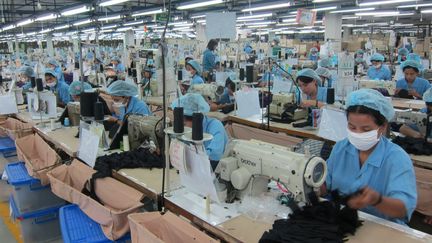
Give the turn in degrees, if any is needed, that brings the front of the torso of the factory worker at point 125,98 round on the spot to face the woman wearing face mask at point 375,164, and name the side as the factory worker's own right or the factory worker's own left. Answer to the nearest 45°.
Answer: approximately 90° to the factory worker's own left

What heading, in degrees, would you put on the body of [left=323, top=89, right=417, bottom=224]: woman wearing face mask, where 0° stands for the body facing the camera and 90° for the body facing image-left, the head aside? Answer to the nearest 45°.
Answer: approximately 45°

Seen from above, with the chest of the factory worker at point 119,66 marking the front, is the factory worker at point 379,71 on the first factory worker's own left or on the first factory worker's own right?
on the first factory worker's own left

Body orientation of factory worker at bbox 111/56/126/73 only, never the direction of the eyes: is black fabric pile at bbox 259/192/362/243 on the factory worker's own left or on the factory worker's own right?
on the factory worker's own left

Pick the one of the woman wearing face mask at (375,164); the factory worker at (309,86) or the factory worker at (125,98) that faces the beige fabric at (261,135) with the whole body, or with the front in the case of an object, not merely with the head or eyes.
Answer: the factory worker at (309,86)

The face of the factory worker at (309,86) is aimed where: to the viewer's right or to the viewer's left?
to the viewer's left

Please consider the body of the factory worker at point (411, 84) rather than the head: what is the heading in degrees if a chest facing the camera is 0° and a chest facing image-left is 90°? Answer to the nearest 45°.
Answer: approximately 45°

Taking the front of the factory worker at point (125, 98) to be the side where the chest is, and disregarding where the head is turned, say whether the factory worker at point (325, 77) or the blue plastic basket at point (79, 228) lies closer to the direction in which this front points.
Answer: the blue plastic basket

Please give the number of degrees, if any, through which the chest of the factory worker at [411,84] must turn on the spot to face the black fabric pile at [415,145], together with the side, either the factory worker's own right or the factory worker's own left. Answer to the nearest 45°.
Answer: approximately 45° to the factory worker's own left
